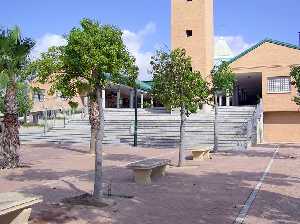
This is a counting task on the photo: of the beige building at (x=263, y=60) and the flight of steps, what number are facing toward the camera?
2

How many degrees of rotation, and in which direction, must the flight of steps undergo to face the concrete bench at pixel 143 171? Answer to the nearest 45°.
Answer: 0° — it already faces it

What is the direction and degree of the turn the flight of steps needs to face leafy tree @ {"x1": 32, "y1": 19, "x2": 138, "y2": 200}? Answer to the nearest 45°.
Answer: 0° — it already faces it

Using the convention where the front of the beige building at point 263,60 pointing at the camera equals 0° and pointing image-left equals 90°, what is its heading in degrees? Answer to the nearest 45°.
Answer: approximately 0°

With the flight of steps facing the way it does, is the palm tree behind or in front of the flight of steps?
in front

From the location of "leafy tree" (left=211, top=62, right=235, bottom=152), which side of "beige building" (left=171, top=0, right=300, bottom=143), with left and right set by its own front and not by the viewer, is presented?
front

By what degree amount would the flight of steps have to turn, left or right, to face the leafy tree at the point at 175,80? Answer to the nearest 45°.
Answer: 0° — it already faces it

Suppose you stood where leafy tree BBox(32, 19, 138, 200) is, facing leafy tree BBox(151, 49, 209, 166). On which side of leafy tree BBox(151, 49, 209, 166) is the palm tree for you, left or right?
left

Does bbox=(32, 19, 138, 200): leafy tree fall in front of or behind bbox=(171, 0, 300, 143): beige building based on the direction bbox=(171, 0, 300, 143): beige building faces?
in front
